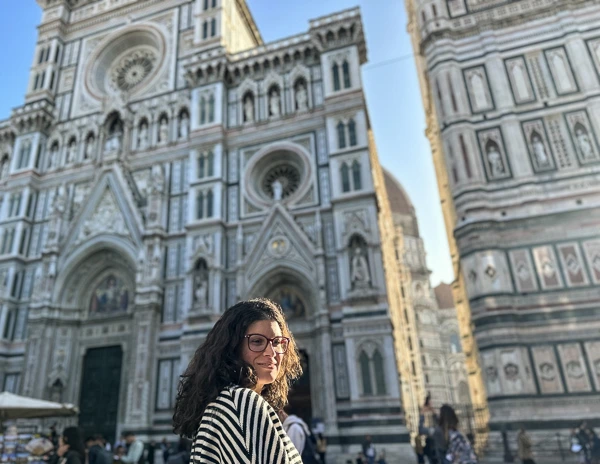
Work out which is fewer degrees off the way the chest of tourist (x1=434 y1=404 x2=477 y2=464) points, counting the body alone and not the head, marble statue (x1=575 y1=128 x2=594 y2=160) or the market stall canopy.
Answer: the marble statue

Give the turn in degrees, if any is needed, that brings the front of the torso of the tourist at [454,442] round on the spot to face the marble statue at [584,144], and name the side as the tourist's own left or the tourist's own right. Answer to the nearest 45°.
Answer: approximately 45° to the tourist's own right

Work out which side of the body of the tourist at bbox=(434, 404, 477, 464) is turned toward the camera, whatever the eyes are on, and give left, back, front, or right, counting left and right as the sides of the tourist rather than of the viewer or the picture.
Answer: back

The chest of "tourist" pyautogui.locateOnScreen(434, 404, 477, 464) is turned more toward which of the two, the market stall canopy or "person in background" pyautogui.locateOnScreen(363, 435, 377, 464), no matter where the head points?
the person in background

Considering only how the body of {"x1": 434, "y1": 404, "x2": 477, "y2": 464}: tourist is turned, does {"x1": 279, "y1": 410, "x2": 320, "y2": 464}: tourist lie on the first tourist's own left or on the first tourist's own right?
on the first tourist's own left
